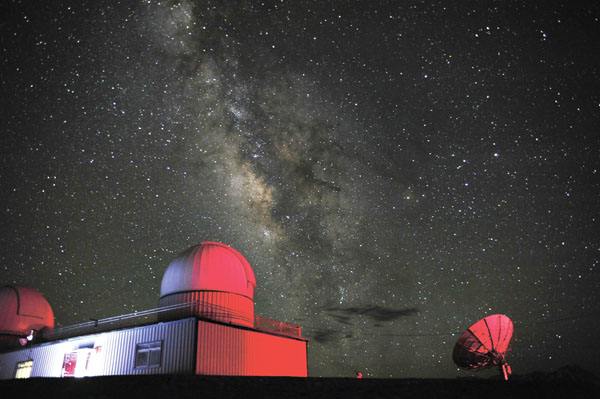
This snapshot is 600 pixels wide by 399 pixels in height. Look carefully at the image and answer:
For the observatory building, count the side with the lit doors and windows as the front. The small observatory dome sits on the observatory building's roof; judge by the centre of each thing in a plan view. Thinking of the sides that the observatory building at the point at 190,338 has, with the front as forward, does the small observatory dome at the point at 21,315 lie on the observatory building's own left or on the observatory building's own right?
on the observatory building's own right

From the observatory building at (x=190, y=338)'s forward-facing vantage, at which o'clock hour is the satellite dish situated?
The satellite dish is roughly at 8 o'clock from the observatory building.

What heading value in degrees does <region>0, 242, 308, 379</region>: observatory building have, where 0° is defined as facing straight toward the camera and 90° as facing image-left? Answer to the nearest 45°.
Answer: approximately 45°

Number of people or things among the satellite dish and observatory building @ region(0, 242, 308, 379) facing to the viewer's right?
0
